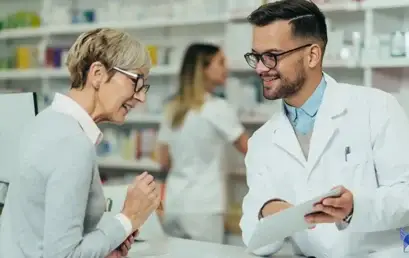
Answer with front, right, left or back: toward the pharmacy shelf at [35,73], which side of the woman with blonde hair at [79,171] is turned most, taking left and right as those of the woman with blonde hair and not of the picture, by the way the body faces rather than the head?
left

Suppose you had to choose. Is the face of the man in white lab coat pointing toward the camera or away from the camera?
toward the camera

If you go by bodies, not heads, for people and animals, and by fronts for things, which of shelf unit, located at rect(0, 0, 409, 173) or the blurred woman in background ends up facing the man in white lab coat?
the shelf unit

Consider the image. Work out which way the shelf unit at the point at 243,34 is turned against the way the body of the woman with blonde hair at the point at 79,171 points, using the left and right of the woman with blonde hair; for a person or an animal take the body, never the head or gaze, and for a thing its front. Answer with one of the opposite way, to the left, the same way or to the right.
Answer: to the right

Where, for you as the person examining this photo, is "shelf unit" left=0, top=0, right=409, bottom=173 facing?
facing the viewer

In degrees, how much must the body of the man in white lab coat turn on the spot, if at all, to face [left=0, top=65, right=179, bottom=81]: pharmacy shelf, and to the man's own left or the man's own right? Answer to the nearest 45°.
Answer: approximately 90° to the man's own right

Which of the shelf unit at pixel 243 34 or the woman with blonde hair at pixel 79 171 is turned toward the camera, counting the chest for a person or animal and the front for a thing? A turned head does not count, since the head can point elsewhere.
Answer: the shelf unit

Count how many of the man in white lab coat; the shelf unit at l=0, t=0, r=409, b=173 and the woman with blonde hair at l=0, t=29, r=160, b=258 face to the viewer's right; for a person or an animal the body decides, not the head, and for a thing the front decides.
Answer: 1

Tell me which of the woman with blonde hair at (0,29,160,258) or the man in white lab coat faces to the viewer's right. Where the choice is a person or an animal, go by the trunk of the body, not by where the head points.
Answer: the woman with blonde hair

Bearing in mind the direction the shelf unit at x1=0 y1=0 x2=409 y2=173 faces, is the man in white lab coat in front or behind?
in front

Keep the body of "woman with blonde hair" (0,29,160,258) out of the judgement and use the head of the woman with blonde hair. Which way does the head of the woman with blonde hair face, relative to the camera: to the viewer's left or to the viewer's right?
to the viewer's right

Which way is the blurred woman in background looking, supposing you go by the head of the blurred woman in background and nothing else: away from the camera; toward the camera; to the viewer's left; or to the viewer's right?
to the viewer's right

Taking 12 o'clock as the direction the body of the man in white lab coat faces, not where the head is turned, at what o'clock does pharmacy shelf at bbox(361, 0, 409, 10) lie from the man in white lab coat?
The pharmacy shelf is roughly at 5 o'clock from the man in white lab coat.

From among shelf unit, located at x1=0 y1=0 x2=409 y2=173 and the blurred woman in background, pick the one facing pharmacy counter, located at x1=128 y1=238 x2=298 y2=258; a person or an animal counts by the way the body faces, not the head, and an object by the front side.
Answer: the shelf unit

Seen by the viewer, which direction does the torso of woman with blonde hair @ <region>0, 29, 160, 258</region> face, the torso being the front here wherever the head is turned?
to the viewer's right
